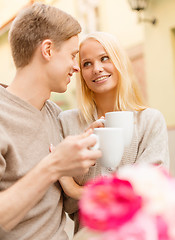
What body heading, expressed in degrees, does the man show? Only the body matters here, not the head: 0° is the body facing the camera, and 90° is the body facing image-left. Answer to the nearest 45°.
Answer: approximately 315°

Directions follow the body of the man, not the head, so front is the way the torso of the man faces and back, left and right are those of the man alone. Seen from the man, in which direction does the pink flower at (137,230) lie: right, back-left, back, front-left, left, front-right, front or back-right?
front-right

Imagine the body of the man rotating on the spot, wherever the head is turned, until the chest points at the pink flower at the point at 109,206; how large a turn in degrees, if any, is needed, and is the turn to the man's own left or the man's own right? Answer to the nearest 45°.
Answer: approximately 45° to the man's own right

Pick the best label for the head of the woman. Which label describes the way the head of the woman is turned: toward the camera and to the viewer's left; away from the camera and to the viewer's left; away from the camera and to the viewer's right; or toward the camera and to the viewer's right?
toward the camera and to the viewer's left

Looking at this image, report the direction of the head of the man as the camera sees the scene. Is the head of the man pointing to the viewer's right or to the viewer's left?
to the viewer's right
